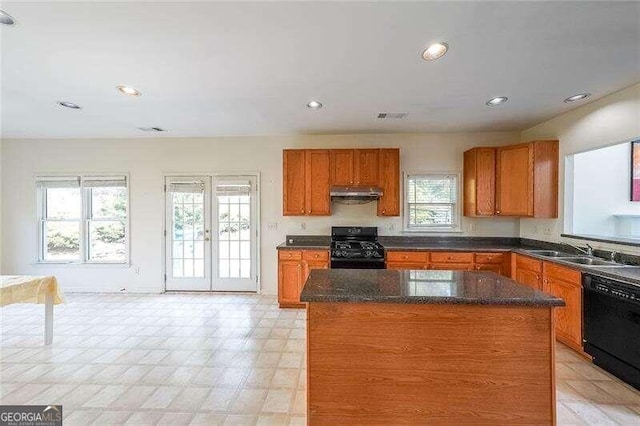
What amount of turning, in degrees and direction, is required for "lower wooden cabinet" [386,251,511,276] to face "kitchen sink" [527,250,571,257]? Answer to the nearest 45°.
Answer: approximately 90° to its left

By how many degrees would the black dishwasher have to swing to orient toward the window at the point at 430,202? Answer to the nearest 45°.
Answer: approximately 90° to its right

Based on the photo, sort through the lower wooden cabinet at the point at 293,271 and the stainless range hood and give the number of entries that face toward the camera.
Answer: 2

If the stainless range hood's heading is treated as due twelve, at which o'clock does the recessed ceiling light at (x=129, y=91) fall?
The recessed ceiling light is roughly at 2 o'clock from the stainless range hood.

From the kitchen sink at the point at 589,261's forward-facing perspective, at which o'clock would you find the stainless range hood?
The stainless range hood is roughly at 1 o'clock from the kitchen sink.

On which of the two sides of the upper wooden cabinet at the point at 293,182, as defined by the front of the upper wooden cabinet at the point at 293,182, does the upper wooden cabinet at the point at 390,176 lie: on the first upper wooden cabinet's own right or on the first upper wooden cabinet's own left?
on the first upper wooden cabinet's own left

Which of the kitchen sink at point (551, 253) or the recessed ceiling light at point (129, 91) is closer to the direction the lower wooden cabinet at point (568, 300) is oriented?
the recessed ceiling light

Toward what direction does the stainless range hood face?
toward the camera

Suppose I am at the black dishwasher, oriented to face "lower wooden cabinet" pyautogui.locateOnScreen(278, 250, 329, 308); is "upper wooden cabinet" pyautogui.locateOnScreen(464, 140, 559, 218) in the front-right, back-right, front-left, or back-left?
front-right

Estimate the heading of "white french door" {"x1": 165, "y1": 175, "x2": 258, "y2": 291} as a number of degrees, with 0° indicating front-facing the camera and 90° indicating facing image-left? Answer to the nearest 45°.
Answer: approximately 0°

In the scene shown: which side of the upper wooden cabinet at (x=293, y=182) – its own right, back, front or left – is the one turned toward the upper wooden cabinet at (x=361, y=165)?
left

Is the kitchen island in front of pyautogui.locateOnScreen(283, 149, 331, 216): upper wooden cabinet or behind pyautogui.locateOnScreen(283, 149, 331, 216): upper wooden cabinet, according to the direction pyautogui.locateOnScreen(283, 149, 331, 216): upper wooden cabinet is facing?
in front

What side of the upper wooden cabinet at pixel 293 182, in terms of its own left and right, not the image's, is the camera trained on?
front

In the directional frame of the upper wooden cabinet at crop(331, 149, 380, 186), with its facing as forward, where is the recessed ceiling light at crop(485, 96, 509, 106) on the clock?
The recessed ceiling light is roughly at 10 o'clock from the upper wooden cabinet.

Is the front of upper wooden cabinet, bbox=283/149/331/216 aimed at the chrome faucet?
no

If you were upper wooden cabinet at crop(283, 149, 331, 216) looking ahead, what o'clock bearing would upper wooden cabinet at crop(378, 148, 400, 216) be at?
upper wooden cabinet at crop(378, 148, 400, 216) is roughly at 9 o'clock from upper wooden cabinet at crop(283, 149, 331, 216).

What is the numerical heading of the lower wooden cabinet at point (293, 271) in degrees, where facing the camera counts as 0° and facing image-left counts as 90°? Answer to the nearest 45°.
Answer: approximately 0°

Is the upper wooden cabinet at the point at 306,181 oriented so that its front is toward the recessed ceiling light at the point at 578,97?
no

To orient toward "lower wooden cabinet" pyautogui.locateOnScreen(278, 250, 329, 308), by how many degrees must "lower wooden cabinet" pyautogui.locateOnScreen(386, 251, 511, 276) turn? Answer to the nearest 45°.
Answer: approximately 90° to its right

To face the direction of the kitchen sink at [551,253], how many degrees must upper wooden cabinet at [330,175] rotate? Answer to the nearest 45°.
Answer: approximately 90° to its left
